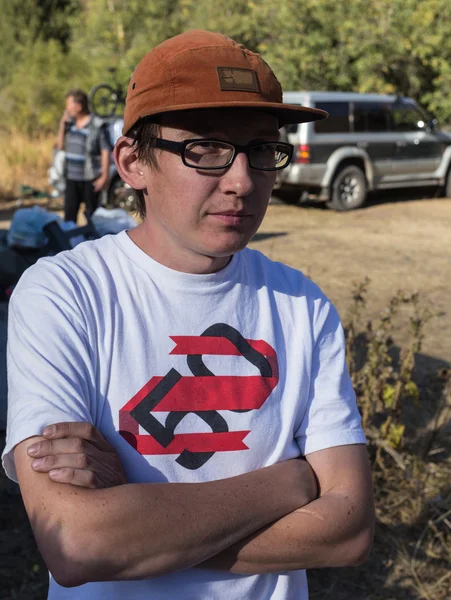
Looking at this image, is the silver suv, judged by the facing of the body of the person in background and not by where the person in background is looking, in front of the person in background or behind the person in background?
behind

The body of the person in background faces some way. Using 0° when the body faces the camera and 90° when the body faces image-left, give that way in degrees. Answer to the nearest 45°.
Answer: approximately 45°

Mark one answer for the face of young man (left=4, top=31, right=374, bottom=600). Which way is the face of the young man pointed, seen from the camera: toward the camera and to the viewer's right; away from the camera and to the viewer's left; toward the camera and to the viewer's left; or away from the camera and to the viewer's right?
toward the camera and to the viewer's right

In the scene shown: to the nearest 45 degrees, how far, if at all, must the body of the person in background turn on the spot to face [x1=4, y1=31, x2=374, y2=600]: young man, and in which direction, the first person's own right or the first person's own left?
approximately 45° to the first person's own left
